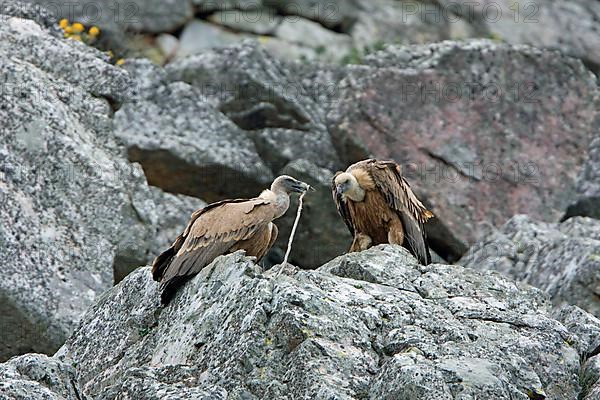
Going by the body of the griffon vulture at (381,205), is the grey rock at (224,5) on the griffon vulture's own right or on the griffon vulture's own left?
on the griffon vulture's own right

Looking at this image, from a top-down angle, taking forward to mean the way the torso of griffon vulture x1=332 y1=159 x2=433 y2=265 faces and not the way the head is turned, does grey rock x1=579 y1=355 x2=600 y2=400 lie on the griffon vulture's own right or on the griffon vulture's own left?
on the griffon vulture's own left

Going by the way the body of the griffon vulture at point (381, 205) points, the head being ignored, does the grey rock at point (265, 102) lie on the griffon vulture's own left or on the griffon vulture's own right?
on the griffon vulture's own right

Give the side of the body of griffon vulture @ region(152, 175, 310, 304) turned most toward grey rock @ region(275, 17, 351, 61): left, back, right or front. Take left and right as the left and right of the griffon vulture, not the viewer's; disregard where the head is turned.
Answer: left

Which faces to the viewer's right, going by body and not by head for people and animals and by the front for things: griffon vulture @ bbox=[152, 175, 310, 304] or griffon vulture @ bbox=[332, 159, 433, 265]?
griffon vulture @ bbox=[152, 175, 310, 304]

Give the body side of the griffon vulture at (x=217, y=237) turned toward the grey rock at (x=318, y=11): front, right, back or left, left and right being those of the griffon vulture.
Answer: left

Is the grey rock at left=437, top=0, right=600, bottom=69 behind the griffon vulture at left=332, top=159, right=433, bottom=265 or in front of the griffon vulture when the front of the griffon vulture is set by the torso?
behind

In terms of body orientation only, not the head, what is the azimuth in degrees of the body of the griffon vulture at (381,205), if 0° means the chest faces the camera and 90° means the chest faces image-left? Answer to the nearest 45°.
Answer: approximately 45°

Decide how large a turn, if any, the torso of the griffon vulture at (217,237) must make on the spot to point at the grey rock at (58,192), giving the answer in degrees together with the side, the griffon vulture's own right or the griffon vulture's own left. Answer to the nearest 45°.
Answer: approximately 135° to the griffon vulture's own left

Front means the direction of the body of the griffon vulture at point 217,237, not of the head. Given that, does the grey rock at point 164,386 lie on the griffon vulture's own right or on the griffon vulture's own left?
on the griffon vulture's own right

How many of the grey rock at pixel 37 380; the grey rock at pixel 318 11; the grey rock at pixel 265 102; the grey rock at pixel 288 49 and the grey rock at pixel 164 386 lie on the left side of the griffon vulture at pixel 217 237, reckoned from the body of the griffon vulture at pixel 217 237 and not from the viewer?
3

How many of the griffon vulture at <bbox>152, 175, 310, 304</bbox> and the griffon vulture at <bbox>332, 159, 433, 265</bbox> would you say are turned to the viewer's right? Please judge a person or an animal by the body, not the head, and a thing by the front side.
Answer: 1

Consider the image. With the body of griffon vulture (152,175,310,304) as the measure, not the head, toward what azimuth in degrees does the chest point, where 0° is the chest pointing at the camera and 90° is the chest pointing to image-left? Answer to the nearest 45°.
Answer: approximately 270°

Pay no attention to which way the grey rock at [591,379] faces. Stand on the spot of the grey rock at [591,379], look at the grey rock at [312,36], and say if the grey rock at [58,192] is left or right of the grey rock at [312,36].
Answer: left

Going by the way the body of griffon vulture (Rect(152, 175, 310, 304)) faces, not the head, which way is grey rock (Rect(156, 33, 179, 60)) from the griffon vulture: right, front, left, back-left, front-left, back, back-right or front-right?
left

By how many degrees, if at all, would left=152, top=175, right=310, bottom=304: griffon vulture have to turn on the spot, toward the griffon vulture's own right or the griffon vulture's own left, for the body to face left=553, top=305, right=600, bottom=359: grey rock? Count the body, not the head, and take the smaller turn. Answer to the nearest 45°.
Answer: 0° — it already faces it
